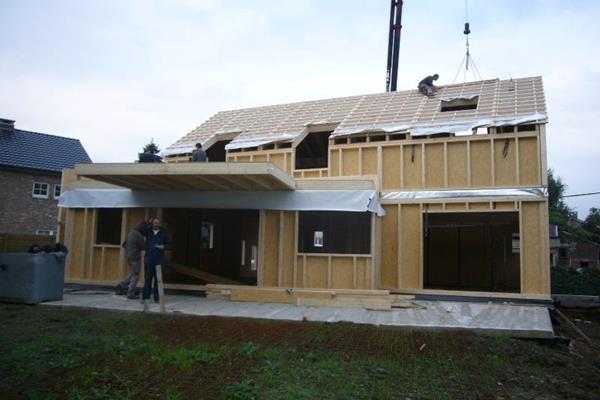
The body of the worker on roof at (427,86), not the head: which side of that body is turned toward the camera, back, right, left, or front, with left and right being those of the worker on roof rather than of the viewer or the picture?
right

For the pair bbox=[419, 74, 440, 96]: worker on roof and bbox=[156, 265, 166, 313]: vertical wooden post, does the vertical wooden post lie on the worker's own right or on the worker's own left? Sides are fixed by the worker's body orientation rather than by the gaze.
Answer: on the worker's own right
